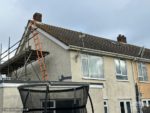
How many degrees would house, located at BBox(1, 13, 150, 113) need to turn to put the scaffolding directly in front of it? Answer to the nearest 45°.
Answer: approximately 135° to its right
